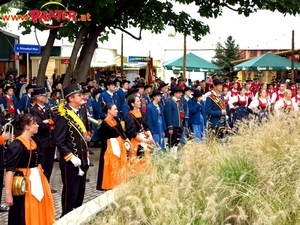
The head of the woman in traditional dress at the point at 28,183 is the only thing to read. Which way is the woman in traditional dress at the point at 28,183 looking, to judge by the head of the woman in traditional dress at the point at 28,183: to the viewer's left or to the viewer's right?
to the viewer's right

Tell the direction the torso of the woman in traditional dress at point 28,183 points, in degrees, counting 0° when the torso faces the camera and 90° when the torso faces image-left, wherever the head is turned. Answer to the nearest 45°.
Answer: approximately 315°

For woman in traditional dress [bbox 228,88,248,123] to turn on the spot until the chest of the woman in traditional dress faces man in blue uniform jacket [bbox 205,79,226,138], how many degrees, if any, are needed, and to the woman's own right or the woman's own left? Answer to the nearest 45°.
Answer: approximately 45° to the woman's own right

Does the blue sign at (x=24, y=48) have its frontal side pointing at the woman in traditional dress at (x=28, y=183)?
yes

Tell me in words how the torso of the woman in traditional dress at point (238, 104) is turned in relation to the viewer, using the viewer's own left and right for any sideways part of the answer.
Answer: facing the viewer and to the right of the viewer

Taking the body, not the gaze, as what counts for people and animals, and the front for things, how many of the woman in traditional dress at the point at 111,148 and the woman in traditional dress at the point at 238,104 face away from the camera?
0

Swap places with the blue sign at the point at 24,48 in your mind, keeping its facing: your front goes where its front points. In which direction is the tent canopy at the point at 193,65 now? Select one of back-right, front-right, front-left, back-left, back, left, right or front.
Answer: back-left

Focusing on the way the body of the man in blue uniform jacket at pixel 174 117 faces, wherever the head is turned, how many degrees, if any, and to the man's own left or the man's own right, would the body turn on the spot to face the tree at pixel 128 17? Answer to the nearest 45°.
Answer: approximately 180°

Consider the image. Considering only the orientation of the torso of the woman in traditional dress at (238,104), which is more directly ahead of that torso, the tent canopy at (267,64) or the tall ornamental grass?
the tall ornamental grass

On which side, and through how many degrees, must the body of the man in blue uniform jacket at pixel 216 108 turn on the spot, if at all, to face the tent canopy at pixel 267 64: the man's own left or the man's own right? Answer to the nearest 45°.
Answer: approximately 135° to the man's own left

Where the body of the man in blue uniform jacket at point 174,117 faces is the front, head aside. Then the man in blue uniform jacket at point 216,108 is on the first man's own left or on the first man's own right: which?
on the first man's own left
